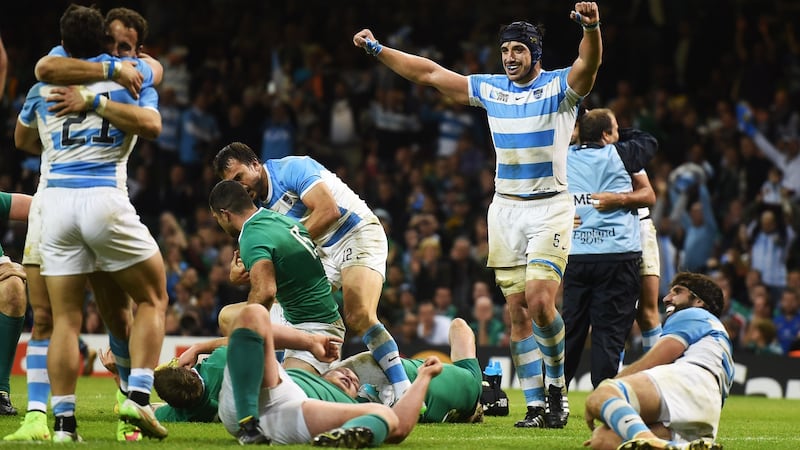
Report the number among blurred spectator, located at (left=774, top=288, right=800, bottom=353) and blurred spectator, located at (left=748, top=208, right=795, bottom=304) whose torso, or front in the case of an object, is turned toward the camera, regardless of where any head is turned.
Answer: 2

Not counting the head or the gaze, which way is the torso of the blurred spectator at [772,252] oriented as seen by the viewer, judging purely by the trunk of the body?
toward the camera

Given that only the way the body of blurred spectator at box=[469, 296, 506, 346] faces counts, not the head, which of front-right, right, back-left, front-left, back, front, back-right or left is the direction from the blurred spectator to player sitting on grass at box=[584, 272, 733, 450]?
front

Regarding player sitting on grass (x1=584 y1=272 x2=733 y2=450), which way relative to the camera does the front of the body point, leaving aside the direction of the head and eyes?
to the viewer's left

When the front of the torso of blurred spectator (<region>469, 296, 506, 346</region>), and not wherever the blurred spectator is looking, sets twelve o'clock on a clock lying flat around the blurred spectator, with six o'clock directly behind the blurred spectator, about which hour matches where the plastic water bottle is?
The plastic water bottle is roughly at 12 o'clock from the blurred spectator.

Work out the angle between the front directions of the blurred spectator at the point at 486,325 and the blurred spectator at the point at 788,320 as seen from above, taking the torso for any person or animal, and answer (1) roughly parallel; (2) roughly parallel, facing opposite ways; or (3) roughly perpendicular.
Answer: roughly parallel

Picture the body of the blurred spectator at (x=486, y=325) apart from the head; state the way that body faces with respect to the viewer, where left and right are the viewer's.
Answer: facing the viewer

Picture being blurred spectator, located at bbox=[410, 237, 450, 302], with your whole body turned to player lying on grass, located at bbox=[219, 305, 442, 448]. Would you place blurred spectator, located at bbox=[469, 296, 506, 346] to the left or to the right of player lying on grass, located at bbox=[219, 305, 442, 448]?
left

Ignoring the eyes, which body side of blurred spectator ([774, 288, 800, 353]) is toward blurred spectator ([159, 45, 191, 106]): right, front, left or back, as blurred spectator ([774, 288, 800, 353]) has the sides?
right

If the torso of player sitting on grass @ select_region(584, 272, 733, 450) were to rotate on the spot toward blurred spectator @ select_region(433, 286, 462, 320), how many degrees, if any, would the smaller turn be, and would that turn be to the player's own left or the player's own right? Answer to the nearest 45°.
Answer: approximately 90° to the player's own right
